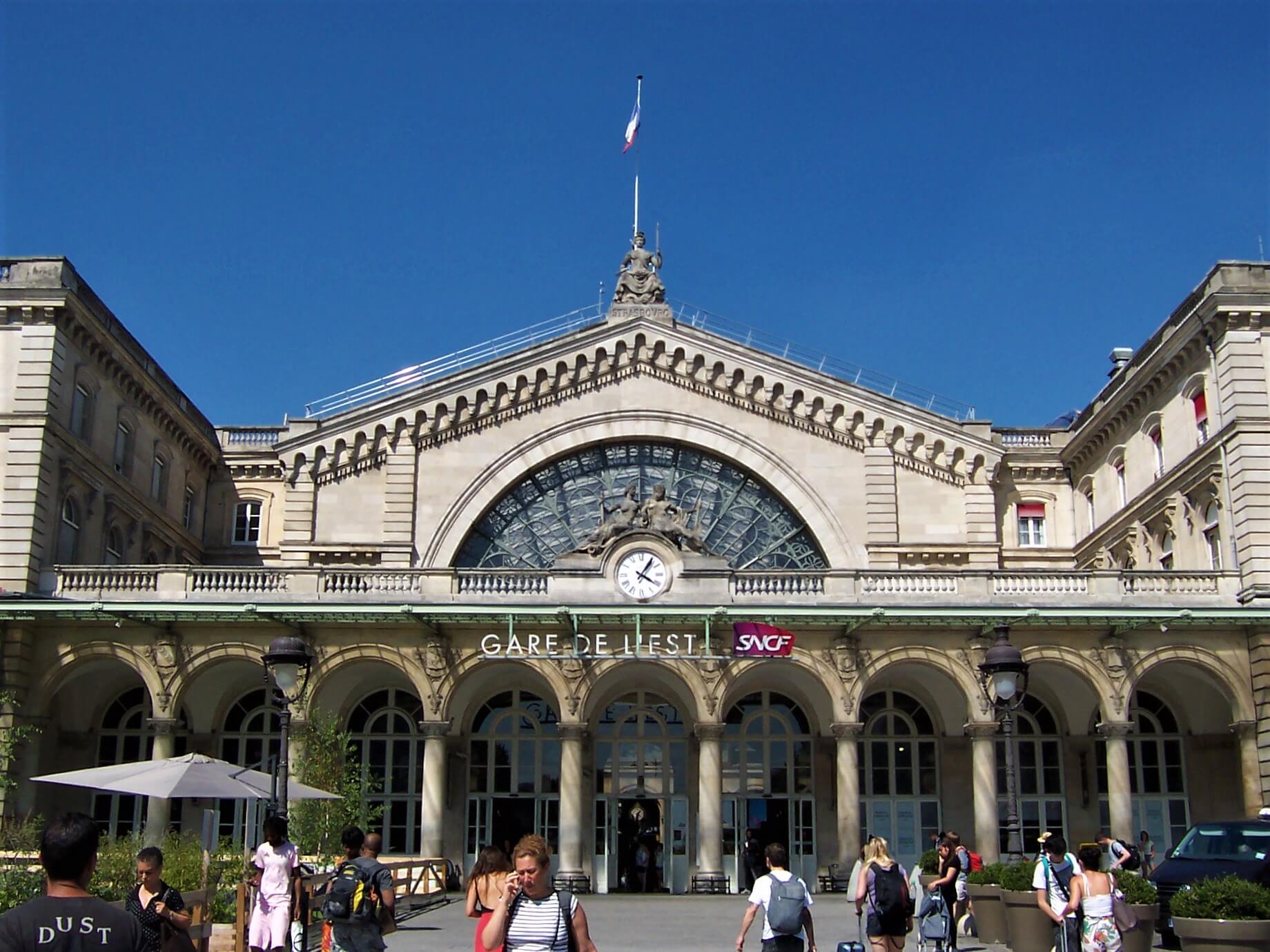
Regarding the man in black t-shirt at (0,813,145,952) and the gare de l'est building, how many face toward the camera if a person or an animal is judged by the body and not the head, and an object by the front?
1

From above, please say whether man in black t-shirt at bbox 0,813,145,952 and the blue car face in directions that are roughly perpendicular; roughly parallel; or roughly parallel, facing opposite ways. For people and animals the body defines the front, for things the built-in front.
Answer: roughly perpendicular

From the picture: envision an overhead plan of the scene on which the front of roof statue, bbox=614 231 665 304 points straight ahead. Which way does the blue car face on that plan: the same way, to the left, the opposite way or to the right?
to the right

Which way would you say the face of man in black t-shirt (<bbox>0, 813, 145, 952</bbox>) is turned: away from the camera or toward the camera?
away from the camera

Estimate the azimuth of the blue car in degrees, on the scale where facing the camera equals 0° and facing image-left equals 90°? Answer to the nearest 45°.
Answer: approximately 45°

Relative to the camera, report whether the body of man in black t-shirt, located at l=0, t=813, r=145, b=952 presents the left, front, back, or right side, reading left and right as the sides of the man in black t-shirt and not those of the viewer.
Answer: back

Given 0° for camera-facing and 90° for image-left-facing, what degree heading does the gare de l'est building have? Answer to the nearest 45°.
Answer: approximately 0°

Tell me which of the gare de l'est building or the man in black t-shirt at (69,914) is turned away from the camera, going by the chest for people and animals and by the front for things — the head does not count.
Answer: the man in black t-shirt

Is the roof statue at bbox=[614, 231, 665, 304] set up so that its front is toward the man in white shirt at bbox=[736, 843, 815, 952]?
yes
